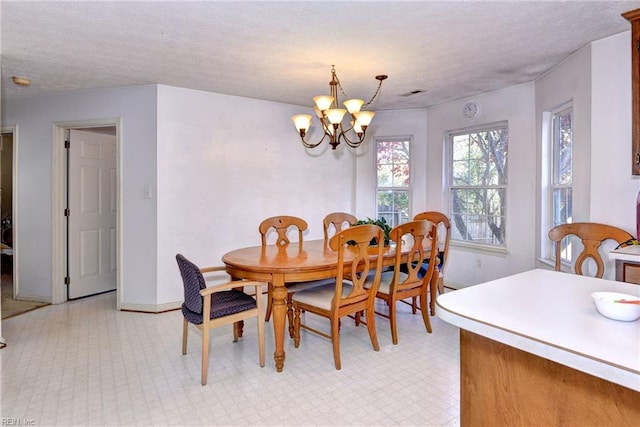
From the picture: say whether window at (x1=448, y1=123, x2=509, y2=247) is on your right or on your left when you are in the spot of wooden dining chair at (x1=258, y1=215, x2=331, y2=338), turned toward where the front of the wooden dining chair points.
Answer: on your left

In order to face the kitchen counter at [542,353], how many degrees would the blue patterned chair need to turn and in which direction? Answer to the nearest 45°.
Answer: approximately 90° to its right

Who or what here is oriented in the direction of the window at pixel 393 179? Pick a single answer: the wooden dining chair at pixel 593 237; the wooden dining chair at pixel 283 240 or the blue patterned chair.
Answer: the blue patterned chair

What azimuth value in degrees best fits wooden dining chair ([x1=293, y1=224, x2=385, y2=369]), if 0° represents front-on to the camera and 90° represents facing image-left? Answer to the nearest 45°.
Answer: approximately 135°

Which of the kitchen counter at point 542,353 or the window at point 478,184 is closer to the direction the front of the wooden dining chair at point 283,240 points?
the kitchen counter

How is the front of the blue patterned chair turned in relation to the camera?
facing away from the viewer and to the right of the viewer
